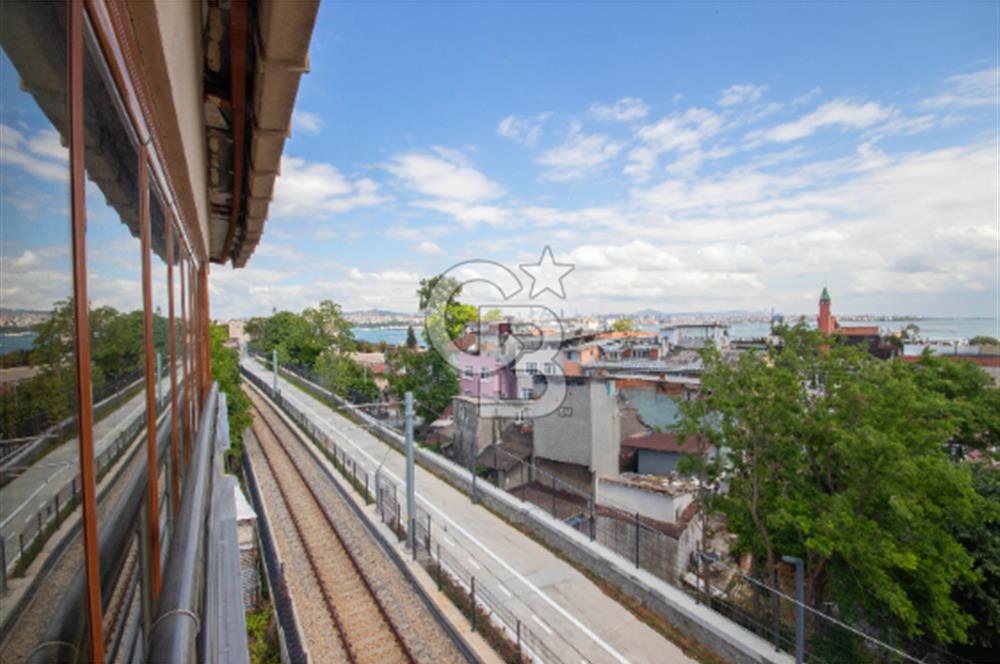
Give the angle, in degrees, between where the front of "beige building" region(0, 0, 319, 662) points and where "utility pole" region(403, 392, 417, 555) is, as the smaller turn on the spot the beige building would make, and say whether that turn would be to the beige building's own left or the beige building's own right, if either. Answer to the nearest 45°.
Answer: approximately 45° to the beige building's own left

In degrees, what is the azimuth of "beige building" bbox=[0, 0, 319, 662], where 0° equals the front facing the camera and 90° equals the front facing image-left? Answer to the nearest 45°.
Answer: approximately 270°

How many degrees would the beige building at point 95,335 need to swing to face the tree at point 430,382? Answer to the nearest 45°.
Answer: approximately 45° to its left

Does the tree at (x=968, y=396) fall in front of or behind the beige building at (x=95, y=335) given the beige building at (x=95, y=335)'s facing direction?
in front

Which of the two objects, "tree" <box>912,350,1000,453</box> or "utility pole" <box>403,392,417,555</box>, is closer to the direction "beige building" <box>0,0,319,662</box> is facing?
the tree

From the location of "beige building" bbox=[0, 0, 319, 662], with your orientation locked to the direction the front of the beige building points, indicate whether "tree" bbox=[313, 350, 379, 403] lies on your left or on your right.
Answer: on your left

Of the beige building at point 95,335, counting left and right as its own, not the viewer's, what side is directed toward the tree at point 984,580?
front

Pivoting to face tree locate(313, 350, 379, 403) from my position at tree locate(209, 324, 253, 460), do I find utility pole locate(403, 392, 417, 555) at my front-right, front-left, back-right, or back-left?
back-right

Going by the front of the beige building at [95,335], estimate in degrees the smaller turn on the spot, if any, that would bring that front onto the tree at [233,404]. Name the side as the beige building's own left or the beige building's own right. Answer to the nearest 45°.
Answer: approximately 90° to the beige building's own left

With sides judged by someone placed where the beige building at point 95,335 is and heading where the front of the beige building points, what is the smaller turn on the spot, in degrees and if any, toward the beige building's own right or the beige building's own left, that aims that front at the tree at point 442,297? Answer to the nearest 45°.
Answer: approximately 45° to the beige building's own left

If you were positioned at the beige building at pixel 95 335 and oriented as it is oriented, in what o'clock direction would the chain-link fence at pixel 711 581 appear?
The chain-link fence is roughly at 11 o'clock from the beige building.
